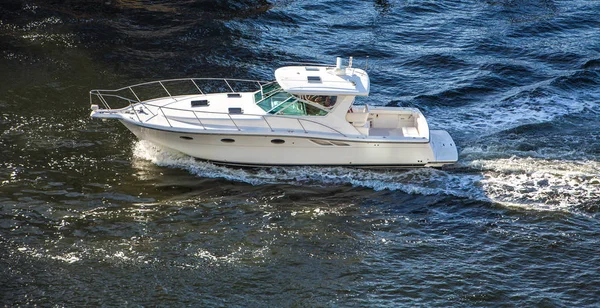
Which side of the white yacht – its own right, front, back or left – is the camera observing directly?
left
